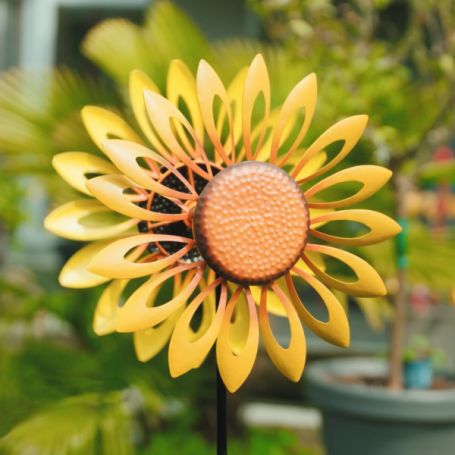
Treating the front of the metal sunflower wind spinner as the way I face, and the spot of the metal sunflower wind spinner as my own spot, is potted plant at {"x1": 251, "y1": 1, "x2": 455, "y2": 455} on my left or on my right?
on my left

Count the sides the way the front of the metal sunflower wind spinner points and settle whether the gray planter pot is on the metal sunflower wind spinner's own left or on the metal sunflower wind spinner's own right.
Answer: on the metal sunflower wind spinner's own left

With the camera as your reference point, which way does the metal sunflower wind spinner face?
facing the viewer and to the right of the viewer
